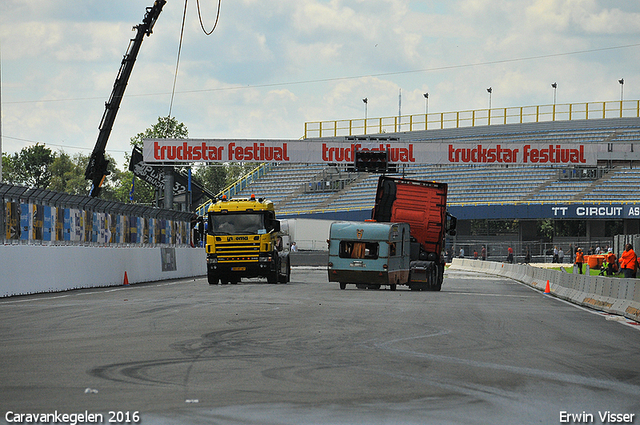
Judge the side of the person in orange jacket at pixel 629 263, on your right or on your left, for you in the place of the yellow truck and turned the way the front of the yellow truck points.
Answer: on your left

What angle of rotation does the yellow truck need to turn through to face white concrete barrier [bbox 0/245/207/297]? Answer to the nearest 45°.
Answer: approximately 45° to its right

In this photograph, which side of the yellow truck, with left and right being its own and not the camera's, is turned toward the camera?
front

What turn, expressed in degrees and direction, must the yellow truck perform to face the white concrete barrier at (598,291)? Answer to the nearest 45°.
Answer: approximately 45° to its left

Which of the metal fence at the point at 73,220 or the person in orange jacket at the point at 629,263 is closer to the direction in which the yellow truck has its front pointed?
the metal fence

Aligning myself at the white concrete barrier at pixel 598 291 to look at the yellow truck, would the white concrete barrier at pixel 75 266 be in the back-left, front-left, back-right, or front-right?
front-left

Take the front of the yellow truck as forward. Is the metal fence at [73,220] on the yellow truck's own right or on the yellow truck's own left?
on the yellow truck's own right
